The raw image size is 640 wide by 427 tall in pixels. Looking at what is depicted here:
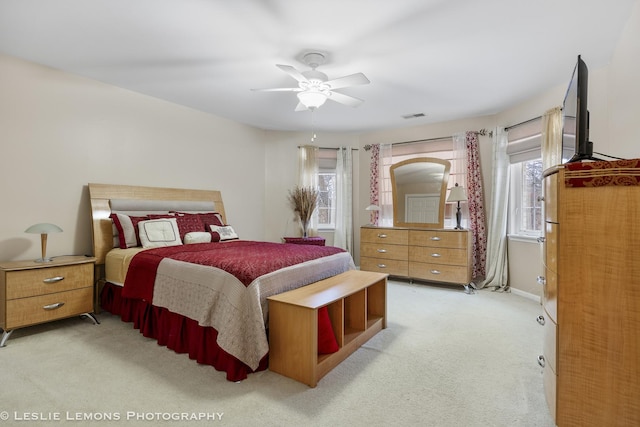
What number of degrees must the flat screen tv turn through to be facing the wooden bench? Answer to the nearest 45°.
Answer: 0° — it already faces it

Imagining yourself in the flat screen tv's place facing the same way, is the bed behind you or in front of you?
in front

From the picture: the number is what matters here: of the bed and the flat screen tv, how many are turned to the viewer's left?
1

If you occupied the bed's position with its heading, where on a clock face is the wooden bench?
The wooden bench is roughly at 12 o'clock from the bed.

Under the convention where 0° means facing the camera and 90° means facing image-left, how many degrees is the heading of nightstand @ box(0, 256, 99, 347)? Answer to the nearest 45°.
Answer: approximately 315°

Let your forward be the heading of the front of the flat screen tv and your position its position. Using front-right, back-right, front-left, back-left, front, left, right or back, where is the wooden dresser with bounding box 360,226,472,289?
front-right

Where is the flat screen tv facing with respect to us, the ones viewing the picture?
facing to the left of the viewer

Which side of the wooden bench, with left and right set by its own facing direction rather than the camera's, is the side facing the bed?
back

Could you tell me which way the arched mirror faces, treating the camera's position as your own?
facing the viewer and to the left of the viewer

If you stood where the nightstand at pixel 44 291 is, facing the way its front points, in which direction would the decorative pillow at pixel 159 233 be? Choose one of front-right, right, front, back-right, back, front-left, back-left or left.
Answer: front-left

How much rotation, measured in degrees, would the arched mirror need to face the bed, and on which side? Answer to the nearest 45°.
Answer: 0° — it already faces it

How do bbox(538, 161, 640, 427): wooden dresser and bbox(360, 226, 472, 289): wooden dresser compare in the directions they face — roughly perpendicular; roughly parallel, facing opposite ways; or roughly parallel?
roughly perpendicular

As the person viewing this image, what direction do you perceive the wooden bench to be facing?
facing the viewer and to the right of the viewer

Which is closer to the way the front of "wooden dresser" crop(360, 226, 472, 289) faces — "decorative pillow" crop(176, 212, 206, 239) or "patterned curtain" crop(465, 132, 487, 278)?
the decorative pillow

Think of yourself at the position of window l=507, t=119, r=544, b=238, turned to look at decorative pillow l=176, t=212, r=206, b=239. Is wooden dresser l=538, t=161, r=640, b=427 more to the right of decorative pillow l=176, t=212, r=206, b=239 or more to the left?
left
